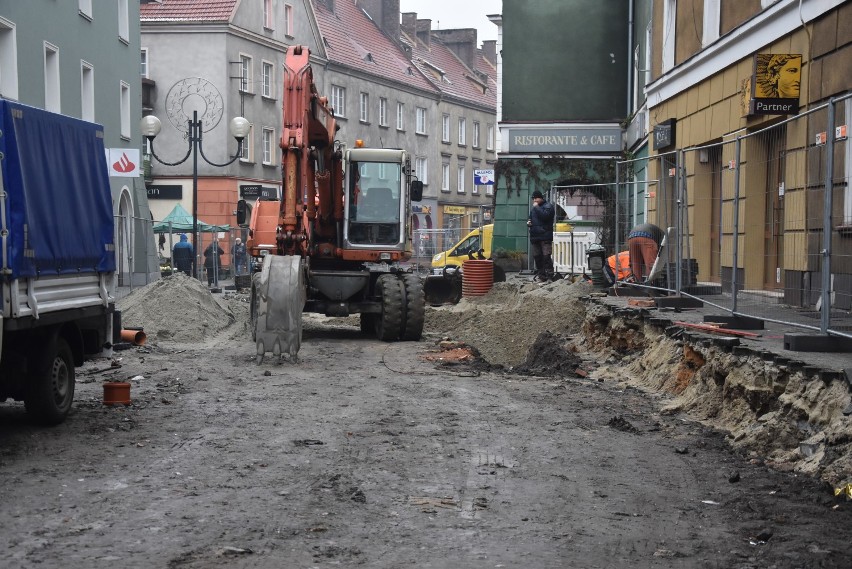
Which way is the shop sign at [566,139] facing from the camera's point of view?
toward the camera

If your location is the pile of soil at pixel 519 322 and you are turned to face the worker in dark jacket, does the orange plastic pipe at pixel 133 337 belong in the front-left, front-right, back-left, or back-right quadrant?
back-left

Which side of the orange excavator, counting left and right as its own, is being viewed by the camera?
front

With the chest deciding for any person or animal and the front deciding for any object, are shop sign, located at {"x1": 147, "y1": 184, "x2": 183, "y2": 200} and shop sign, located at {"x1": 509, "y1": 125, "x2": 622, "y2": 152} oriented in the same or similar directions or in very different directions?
same or similar directions

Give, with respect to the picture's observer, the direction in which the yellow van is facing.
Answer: facing the viewer and to the left of the viewer

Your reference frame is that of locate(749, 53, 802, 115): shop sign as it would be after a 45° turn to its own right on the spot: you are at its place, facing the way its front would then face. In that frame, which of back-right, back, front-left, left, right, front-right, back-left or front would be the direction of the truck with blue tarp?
front

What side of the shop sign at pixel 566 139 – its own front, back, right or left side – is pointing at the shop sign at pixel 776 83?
front

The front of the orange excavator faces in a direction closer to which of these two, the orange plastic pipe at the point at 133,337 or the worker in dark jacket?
the orange plastic pipe

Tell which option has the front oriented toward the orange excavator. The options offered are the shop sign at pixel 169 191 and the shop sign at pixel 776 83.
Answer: the shop sign at pixel 169 191
